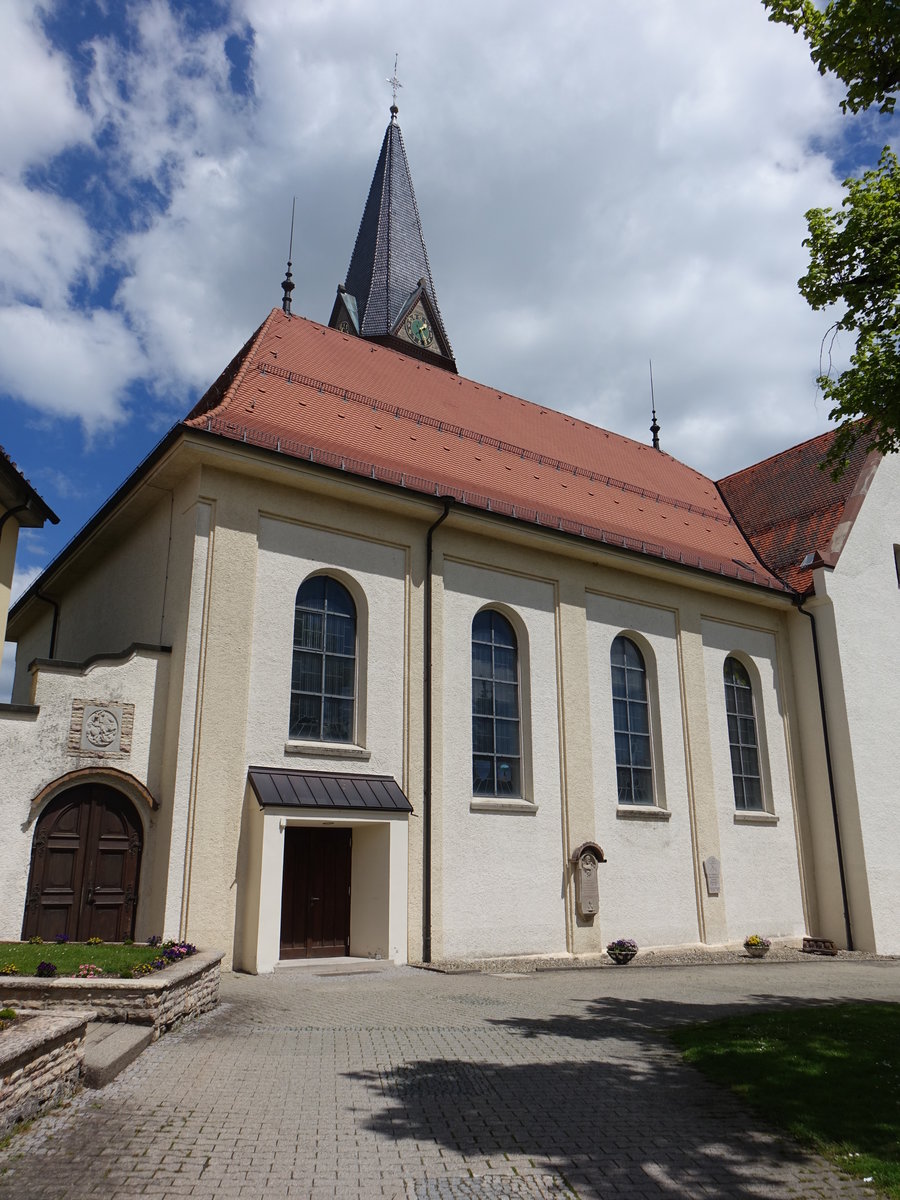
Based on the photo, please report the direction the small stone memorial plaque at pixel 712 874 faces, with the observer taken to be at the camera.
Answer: facing the viewer and to the right of the viewer

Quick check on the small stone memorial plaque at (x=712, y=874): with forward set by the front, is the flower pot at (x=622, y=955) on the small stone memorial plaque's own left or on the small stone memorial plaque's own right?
on the small stone memorial plaque's own right

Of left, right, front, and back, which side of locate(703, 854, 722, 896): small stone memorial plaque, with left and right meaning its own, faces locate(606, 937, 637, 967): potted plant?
right

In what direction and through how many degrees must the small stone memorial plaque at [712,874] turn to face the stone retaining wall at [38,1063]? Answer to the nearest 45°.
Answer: approximately 45° to its right

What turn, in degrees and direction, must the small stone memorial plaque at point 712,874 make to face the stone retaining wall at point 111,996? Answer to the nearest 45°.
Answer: approximately 45° to its right
